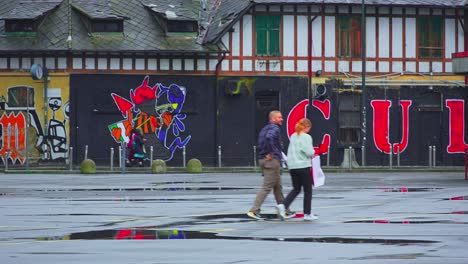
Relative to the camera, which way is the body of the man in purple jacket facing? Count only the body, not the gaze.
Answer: to the viewer's right

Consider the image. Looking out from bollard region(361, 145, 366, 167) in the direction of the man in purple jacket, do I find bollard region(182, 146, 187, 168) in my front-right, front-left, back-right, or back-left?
front-right

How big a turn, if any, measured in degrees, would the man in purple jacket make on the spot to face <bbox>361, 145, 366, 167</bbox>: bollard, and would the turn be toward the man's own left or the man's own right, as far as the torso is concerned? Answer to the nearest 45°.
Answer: approximately 90° to the man's own left

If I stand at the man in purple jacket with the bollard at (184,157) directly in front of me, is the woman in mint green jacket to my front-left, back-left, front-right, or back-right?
back-right

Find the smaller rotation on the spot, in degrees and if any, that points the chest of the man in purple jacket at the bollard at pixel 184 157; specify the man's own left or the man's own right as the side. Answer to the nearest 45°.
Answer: approximately 90° to the man's own left

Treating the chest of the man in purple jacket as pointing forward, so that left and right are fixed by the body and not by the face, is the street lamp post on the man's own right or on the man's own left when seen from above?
on the man's own left
